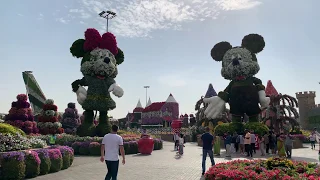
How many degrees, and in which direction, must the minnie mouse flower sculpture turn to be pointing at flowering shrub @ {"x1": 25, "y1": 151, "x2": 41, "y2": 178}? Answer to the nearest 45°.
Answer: approximately 45° to its right

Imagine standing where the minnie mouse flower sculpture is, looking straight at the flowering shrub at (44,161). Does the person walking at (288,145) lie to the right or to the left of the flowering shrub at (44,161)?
left

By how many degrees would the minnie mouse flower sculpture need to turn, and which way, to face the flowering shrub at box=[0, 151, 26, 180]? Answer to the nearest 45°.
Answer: approximately 45° to its right

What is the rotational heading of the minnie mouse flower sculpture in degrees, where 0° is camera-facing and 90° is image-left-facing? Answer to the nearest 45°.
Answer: approximately 315°

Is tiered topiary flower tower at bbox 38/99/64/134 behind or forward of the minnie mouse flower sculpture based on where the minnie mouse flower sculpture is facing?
behind
